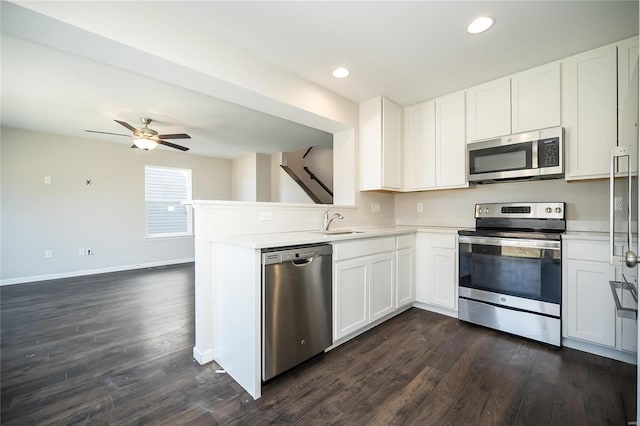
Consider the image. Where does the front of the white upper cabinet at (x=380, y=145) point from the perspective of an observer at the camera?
facing the viewer and to the right of the viewer

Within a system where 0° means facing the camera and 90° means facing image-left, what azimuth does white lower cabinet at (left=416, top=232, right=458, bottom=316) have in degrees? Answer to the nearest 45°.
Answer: approximately 45°

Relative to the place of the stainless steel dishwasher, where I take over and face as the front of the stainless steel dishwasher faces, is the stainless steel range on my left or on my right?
on my left

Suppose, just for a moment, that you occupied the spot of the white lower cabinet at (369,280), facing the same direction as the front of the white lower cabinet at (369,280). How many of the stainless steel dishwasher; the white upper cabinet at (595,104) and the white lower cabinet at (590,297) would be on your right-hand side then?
1

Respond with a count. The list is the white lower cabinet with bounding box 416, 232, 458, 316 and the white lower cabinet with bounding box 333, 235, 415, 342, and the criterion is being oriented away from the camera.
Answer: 0

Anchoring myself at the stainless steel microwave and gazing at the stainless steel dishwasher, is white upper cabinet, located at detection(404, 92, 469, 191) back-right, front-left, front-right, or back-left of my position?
front-right

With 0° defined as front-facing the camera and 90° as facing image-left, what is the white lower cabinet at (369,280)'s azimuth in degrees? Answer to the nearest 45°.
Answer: approximately 315°

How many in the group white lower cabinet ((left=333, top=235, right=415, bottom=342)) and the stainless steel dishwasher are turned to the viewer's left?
0

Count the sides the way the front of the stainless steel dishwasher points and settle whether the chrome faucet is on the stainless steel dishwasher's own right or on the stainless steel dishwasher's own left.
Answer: on the stainless steel dishwasher's own left

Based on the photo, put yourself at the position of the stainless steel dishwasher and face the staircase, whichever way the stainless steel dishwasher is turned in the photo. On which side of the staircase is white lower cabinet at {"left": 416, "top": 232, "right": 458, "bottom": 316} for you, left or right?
right

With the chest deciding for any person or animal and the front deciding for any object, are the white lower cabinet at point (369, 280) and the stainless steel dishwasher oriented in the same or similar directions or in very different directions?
same or similar directions
